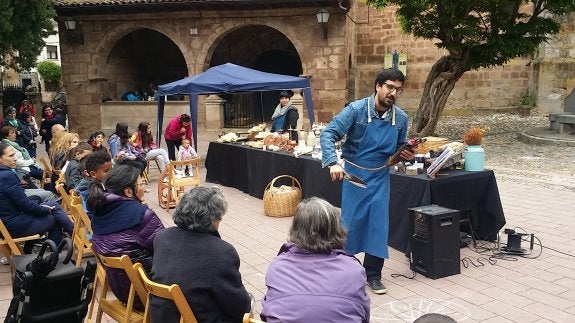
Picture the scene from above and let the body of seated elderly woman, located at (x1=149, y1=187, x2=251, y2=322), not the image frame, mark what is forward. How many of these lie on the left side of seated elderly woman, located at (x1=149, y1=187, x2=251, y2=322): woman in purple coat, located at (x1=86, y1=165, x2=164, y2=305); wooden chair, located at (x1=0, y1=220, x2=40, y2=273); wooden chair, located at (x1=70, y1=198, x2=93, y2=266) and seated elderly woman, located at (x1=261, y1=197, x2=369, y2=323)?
3

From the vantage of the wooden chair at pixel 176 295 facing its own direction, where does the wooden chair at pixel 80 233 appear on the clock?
the wooden chair at pixel 80 233 is roughly at 10 o'clock from the wooden chair at pixel 176 295.

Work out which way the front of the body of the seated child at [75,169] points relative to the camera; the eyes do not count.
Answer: to the viewer's right

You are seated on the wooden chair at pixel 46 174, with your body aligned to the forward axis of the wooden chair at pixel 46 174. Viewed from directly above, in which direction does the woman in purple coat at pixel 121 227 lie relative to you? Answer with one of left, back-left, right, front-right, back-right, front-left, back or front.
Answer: right

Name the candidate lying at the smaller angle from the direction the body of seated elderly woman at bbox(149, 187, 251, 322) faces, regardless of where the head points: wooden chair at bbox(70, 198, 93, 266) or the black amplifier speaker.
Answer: the black amplifier speaker

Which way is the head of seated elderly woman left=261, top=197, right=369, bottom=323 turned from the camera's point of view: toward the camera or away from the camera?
away from the camera

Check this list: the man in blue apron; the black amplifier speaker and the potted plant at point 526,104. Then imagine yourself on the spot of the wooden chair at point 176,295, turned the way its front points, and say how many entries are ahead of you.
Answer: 3

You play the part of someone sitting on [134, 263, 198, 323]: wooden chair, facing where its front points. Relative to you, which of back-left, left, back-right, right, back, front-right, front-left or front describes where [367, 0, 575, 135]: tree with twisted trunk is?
front

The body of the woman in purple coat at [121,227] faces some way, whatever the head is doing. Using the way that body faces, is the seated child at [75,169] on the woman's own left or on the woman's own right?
on the woman's own left

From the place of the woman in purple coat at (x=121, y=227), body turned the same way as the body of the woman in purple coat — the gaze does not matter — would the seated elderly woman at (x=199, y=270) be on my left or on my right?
on my right

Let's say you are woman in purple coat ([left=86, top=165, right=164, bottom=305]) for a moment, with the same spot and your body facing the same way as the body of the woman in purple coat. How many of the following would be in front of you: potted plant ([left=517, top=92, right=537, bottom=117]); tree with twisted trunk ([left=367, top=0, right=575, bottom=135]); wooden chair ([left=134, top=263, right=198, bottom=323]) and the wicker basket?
3

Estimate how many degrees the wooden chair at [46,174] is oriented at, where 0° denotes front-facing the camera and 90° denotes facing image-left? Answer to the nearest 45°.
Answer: approximately 270°

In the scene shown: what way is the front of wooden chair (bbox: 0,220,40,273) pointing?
to the viewer's right

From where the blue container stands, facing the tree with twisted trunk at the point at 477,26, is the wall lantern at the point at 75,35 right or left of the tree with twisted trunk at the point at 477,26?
left

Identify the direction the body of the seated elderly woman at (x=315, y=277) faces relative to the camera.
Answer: away from the camera

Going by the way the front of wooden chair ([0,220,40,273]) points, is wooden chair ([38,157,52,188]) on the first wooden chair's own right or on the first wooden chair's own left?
on the first wooden chair's own left

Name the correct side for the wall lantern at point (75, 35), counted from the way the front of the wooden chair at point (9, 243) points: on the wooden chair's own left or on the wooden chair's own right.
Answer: on the wooden chair's own left

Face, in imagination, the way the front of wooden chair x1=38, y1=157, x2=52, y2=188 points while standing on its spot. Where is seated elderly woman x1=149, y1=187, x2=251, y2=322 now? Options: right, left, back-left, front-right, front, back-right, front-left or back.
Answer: right

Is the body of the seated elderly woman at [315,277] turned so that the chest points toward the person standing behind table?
yes
